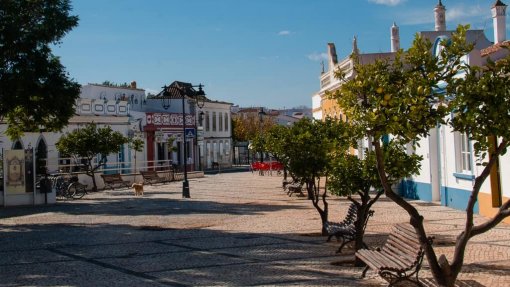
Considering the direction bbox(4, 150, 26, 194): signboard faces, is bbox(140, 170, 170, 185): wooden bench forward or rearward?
rearward

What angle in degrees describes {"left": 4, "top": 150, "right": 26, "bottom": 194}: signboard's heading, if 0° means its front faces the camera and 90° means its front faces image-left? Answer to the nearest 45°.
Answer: approximately 0°

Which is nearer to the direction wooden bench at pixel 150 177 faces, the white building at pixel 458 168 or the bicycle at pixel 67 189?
the white building

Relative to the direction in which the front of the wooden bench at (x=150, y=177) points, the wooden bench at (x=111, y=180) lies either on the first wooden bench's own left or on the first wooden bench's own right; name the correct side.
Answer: on the first wooden bench's own right

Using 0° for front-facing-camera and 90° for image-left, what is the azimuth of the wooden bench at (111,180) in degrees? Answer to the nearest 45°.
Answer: approximately 315°

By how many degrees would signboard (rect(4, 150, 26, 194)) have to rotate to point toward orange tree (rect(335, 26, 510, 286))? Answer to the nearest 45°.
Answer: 0° — it already faces it

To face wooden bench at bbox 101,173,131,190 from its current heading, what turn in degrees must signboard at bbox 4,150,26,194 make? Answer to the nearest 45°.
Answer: approximately 135° to its left
